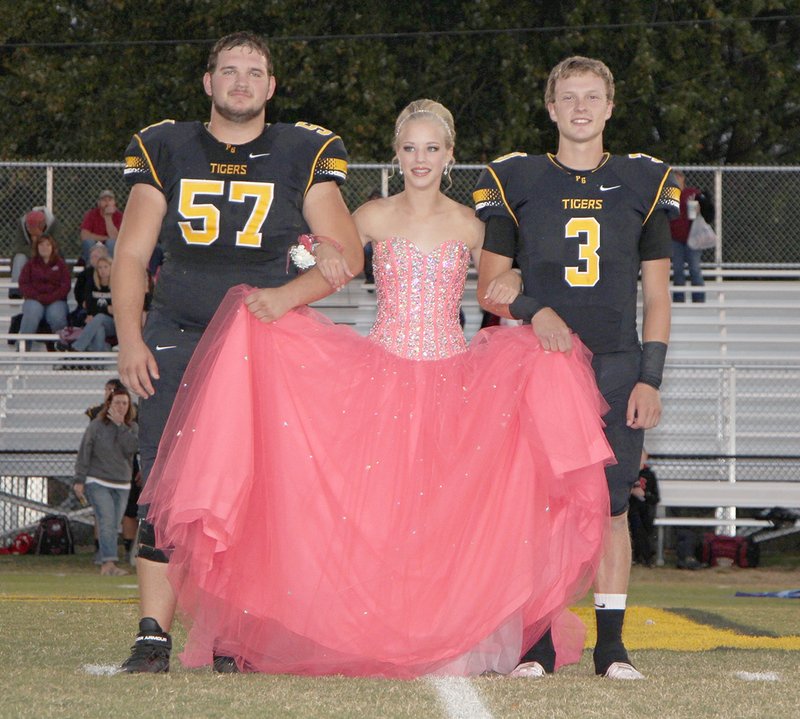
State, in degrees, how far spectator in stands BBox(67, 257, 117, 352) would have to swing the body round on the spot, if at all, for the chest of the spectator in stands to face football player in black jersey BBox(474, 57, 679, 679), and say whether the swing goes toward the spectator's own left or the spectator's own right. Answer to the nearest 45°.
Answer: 0° — they already face them

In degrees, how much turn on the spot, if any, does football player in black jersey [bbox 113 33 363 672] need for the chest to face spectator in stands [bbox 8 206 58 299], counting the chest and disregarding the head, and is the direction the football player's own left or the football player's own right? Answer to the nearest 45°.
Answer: approximately 180°

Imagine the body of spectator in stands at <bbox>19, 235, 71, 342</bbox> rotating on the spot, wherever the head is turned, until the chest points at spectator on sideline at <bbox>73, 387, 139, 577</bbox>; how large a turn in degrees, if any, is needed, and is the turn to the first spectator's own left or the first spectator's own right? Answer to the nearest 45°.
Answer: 0° — they already face them

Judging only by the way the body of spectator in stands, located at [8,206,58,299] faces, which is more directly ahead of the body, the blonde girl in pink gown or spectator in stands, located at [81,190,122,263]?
the blonde girl in pink gown

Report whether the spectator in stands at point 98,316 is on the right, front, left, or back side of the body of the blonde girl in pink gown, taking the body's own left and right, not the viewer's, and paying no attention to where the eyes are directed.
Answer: back

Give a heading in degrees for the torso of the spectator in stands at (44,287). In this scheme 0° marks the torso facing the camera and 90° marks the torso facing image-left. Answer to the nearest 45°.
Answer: approximately 0°

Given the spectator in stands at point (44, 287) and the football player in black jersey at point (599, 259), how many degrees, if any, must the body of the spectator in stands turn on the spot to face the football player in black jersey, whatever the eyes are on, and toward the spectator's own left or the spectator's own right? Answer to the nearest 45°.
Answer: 0° — they already face them

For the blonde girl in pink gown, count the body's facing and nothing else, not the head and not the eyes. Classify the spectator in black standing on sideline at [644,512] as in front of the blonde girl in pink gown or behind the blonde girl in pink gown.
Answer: behind

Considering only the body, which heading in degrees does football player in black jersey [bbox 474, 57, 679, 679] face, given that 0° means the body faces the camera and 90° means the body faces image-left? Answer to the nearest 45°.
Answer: approximately 0°
